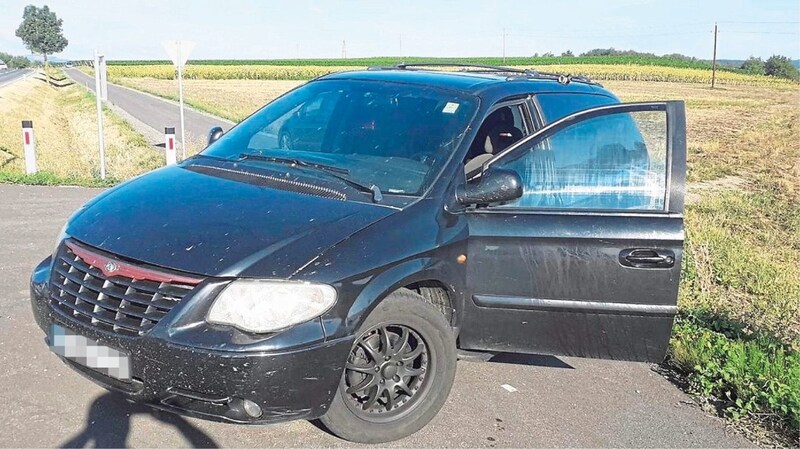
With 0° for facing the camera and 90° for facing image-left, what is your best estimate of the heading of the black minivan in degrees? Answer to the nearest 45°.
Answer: approximately 45°

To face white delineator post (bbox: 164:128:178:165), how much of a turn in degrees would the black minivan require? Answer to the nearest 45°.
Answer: approximately 135° to its right

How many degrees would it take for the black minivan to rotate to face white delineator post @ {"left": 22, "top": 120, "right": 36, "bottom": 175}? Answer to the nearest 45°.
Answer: approximately 90° to its right
